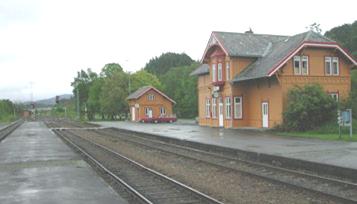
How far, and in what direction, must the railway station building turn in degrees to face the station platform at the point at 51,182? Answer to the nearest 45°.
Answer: approximately 45° to its left

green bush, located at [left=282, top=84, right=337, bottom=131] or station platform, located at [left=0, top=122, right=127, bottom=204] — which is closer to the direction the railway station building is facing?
the station platform

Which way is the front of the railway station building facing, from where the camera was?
facing the viewer and to the left of the viewer
